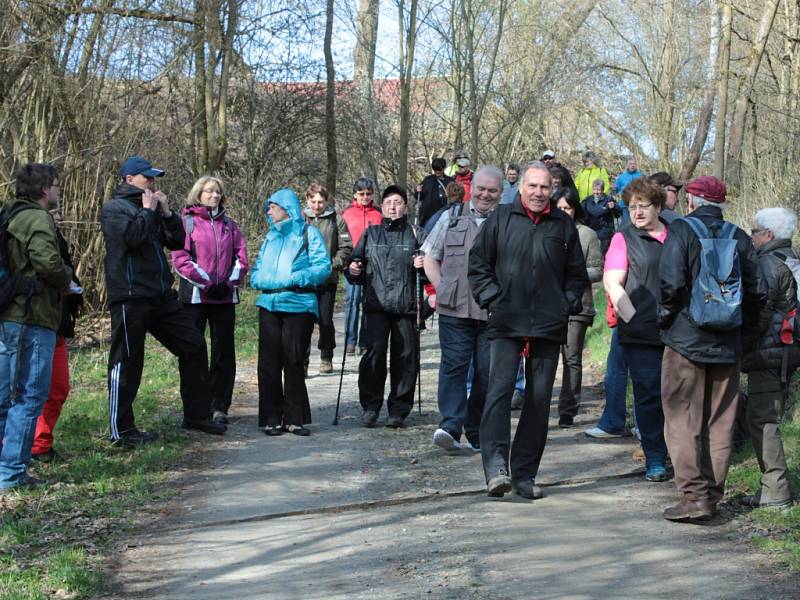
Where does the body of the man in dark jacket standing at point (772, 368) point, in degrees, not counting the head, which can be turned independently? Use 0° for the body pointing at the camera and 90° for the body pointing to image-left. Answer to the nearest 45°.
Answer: approximately 90°

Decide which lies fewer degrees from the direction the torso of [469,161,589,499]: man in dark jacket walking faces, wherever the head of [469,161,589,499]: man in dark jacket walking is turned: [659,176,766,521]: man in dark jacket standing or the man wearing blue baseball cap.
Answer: the man in dark jacket standing

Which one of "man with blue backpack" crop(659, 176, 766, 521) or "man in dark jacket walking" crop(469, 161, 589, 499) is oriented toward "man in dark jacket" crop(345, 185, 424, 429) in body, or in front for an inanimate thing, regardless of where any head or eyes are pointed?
"man with blue backpack" crop(659, 176, 766, 521)

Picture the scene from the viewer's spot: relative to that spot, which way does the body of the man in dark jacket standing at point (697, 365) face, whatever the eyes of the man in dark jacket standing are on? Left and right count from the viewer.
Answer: facing away from the viewer and to the left of the viewer

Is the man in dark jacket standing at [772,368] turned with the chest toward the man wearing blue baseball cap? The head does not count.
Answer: yes

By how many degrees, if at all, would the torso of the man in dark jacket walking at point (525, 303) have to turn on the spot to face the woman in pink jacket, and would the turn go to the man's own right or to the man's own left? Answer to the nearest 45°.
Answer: approximately 135° to the man's own right

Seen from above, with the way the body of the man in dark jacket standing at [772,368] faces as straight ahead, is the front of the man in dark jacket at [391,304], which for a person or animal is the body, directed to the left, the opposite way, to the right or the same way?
to the left

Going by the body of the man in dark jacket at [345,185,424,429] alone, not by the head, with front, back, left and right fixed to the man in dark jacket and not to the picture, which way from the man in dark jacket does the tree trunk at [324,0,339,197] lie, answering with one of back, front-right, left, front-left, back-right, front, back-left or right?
back
